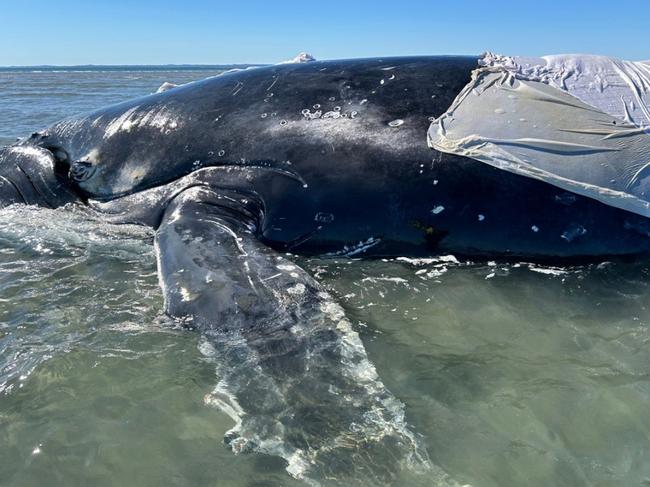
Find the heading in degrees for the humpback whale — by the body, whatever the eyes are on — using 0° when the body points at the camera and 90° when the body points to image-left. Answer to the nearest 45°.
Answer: approximately 90°
